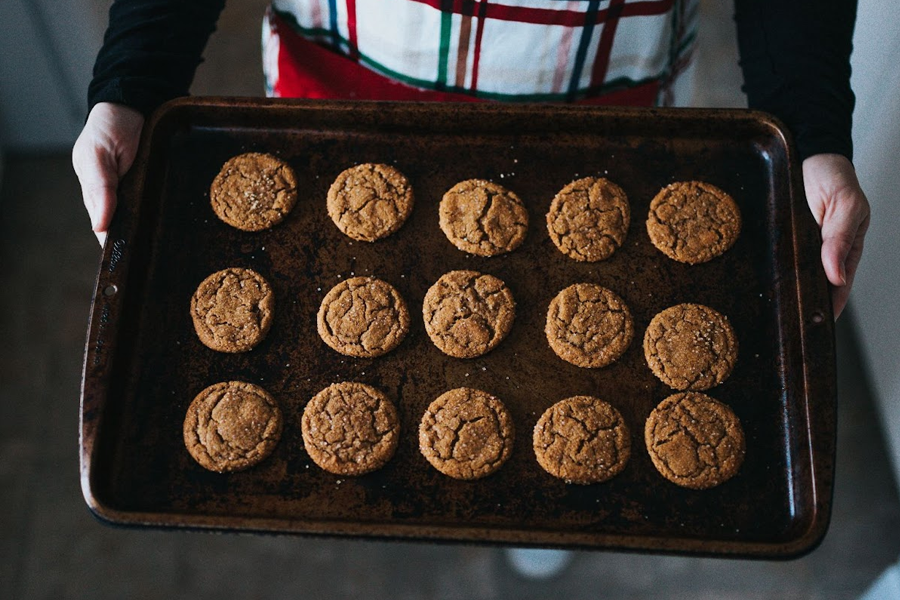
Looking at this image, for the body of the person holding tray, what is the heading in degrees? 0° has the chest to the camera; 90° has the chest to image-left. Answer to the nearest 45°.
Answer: approximately 0°

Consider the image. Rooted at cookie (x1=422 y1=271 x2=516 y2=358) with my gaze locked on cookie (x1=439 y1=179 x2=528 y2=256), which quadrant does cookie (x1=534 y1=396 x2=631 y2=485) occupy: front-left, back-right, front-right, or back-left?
back-right
